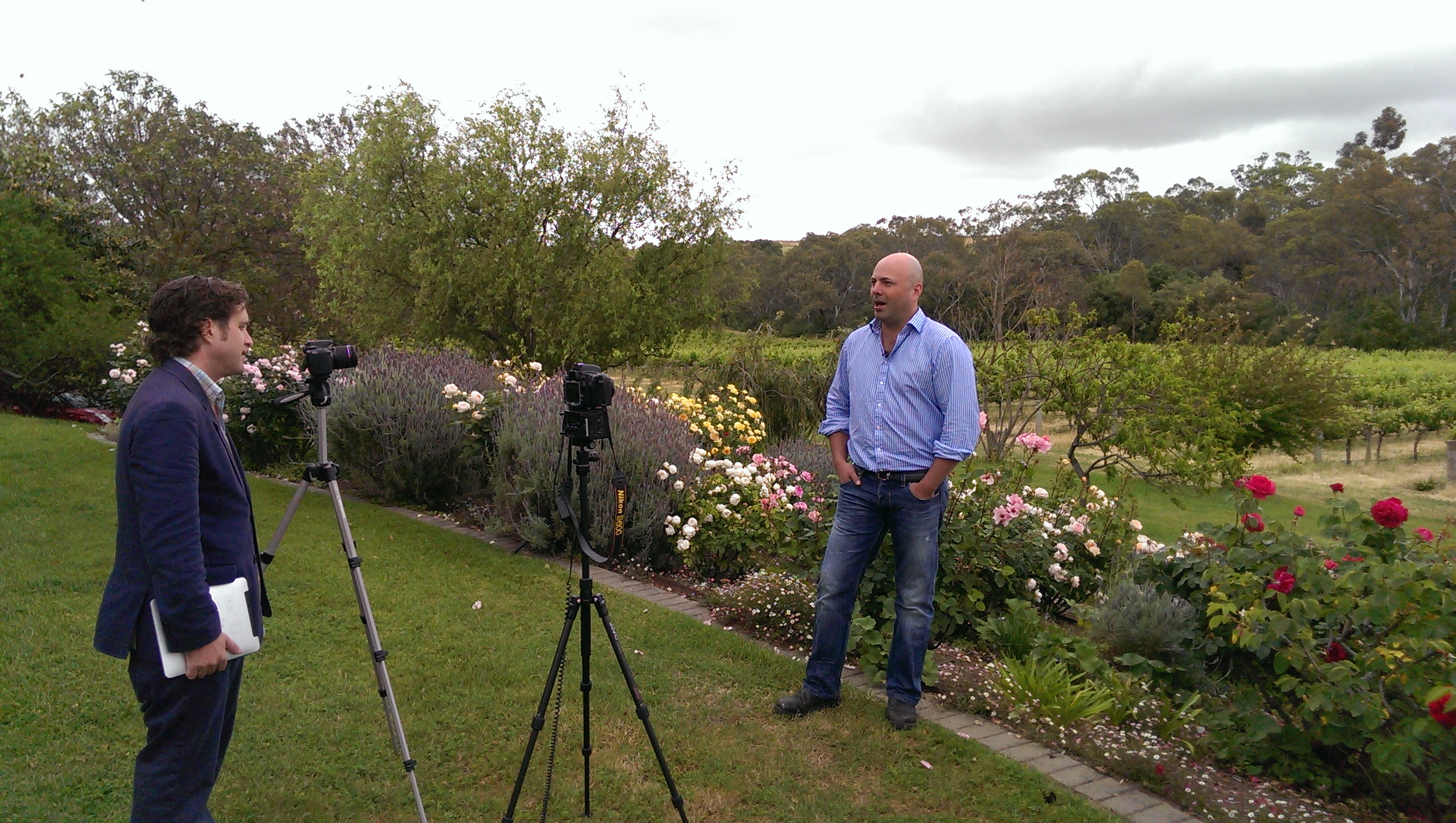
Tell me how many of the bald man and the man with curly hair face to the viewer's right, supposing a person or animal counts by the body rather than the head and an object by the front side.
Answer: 1

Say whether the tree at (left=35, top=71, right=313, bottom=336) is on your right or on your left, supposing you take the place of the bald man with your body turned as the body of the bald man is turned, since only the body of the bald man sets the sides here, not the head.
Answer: on your right

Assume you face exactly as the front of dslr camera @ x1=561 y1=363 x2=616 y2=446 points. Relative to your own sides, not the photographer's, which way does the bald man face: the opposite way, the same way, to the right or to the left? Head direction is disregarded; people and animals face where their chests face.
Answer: the opposite way

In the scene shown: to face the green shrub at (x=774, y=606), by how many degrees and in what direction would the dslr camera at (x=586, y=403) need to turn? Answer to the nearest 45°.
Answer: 0° — it already faces it

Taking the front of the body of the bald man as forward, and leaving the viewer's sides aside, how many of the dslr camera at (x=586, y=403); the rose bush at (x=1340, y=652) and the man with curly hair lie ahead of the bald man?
2

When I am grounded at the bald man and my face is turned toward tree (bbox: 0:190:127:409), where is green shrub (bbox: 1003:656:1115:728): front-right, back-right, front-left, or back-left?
back-right

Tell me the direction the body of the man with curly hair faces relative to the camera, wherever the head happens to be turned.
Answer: to the viewer's right

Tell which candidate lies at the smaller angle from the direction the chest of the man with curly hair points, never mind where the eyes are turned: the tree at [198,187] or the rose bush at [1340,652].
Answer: the rose bush

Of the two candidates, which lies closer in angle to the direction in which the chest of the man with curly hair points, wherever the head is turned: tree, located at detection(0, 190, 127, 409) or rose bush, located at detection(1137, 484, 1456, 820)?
the rose bush

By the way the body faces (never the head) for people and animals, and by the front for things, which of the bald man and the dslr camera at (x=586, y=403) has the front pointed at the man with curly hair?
the bald man

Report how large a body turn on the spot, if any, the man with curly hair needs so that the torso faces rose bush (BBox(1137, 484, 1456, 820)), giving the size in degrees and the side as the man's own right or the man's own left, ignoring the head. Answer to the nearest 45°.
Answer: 0° — they already face it

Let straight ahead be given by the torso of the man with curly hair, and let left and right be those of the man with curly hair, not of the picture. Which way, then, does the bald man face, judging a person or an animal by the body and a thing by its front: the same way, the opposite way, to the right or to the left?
the opposite way
